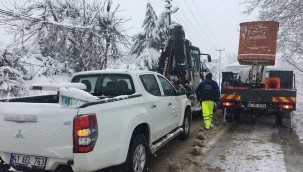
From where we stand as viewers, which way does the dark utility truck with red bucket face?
facing away from the viewer

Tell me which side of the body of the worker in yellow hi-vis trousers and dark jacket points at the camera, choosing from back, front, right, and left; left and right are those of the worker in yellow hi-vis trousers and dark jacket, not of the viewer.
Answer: back

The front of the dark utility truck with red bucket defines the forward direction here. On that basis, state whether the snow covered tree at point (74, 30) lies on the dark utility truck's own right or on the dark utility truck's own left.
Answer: on the dark utility truck's own left

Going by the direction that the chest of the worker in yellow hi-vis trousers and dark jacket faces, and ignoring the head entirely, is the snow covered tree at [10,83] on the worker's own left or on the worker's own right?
on the worker's own left

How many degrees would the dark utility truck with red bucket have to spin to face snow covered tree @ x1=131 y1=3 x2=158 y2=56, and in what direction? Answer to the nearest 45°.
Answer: approximately 45° to its left

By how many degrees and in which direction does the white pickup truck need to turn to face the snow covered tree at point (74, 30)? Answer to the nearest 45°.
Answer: approximately 45° to its left
